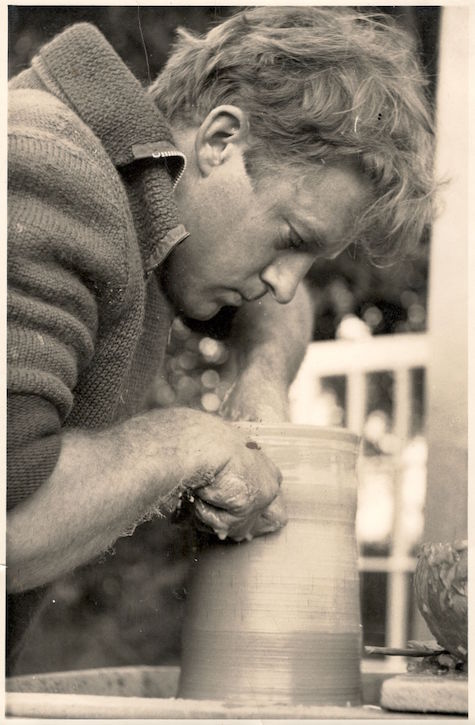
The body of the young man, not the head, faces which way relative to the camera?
to the viewer's right

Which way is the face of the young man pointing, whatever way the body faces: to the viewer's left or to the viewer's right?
to the viewer's right
